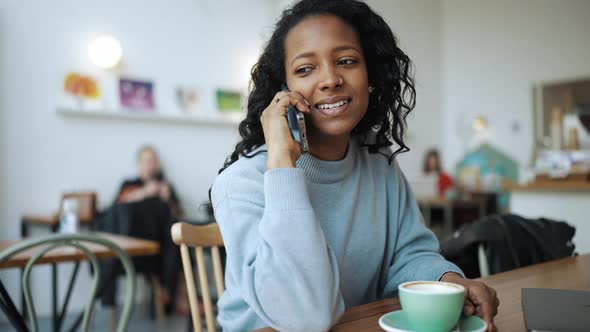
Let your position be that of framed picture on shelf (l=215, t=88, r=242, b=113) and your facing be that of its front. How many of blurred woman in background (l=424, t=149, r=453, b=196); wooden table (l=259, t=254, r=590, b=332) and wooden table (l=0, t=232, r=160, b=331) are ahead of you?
2

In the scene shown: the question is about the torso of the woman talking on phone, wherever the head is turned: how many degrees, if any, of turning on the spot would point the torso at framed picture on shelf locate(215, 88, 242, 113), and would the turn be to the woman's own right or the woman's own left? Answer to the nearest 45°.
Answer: approximately 135° to the woman's own left

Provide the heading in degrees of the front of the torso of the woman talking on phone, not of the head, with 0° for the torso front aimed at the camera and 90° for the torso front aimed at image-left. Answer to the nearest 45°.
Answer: approximately 315°

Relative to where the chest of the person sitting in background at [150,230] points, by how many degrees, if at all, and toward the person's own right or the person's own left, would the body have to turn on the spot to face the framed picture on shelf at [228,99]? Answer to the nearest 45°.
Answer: approximately 180°
